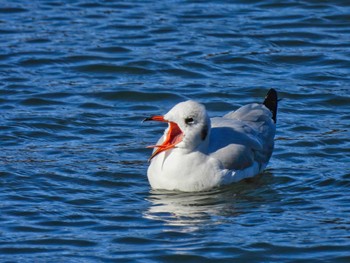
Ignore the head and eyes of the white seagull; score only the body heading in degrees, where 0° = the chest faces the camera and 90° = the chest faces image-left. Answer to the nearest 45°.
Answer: approximately 45°
